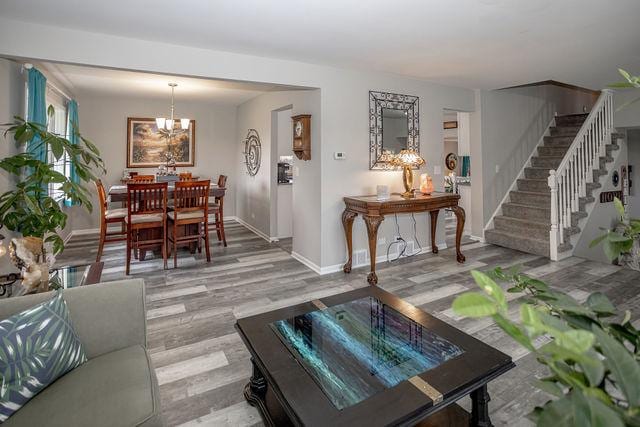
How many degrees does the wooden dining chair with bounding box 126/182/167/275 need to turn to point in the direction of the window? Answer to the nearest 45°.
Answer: approximately 45° to its left

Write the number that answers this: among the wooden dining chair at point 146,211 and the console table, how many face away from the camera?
1

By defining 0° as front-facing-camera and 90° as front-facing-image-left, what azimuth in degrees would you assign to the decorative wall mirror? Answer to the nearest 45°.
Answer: approximately 315°

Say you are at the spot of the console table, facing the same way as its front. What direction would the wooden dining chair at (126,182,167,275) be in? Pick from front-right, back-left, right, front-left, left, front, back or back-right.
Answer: back-right

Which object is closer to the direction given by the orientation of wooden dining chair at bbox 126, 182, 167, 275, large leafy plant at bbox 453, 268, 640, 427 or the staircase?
the staircase

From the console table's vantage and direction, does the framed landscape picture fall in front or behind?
behind

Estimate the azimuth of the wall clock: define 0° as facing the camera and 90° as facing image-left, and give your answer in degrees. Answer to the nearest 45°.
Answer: approximately 45°

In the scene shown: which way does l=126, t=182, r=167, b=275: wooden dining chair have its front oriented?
away from the camera

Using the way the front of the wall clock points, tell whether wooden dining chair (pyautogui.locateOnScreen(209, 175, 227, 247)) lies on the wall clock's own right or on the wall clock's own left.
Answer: on the wall clock's own right

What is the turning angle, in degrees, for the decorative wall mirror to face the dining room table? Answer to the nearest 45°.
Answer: approximately 135° to its right
